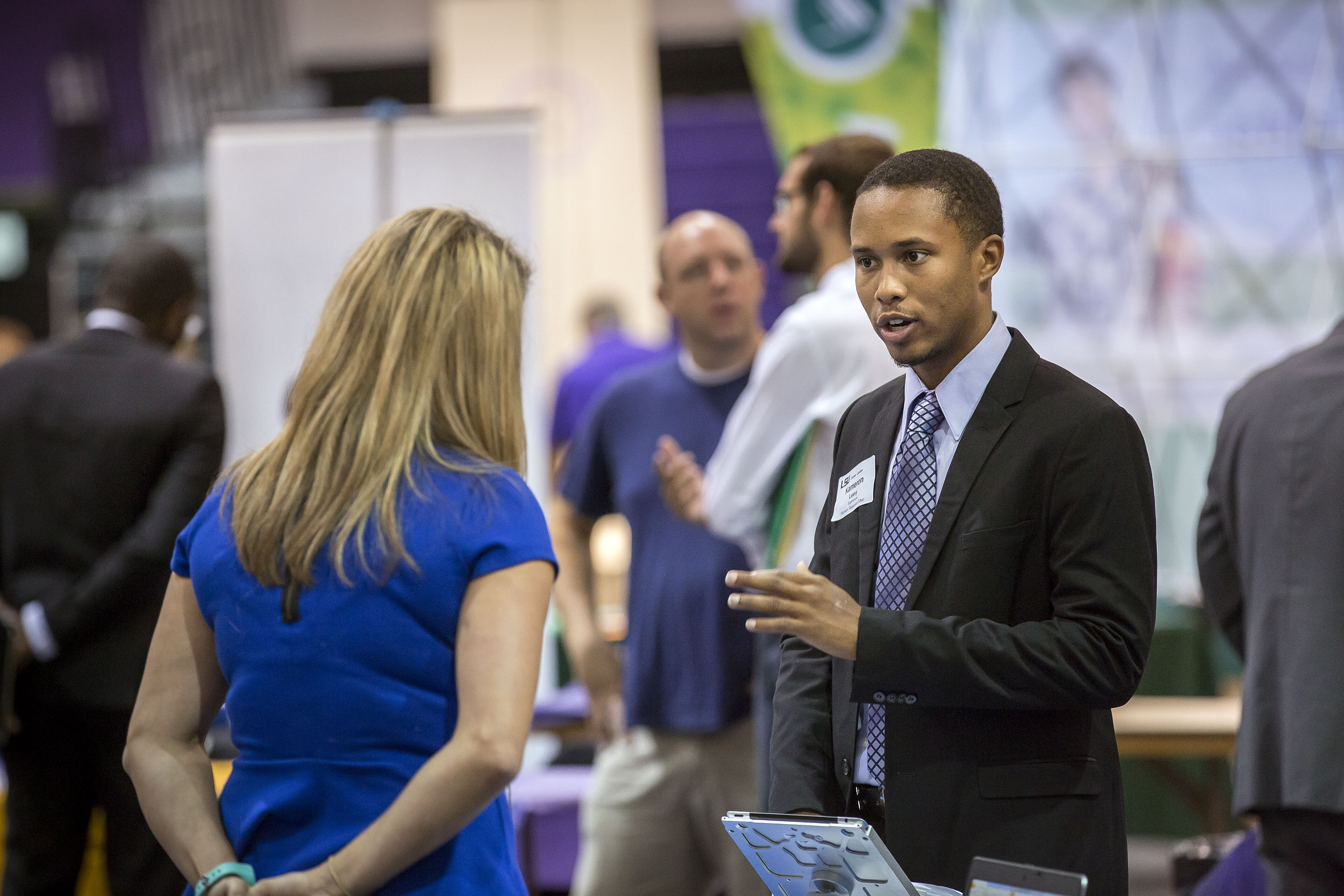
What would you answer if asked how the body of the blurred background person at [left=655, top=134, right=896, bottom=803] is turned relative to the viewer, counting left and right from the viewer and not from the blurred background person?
facing to the left of the viewer

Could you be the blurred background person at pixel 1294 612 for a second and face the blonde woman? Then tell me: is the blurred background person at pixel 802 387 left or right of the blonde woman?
right

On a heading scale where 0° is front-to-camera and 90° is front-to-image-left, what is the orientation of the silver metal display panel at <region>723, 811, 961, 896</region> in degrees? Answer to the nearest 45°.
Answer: approximately 225°

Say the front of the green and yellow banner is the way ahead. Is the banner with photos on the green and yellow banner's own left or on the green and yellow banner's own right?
on the green and yellow banner's own left

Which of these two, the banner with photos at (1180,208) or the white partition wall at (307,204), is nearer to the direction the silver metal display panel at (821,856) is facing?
the banner with photos

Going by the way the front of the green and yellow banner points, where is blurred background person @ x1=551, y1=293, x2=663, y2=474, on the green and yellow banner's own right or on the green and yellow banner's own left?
on the green and yellow banner's own right

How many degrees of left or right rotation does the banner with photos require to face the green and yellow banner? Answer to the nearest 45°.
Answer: approximately 90° to its right
